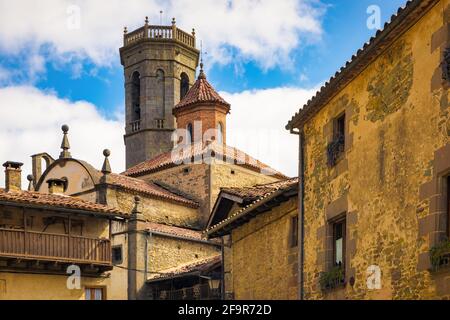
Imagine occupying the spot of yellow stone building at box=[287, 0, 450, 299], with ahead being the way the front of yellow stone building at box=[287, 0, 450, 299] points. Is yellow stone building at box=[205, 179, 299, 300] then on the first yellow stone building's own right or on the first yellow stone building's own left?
on the first yellow stone building's own right

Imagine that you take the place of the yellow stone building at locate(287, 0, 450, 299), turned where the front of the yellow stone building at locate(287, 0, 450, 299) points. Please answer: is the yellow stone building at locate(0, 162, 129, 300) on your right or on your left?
on your right

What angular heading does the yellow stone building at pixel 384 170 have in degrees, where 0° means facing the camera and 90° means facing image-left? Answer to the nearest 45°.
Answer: approximately 45°

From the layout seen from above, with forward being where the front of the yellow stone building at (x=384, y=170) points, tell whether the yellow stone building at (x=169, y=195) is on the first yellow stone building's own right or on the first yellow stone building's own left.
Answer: on the first yellow stone building's own right
